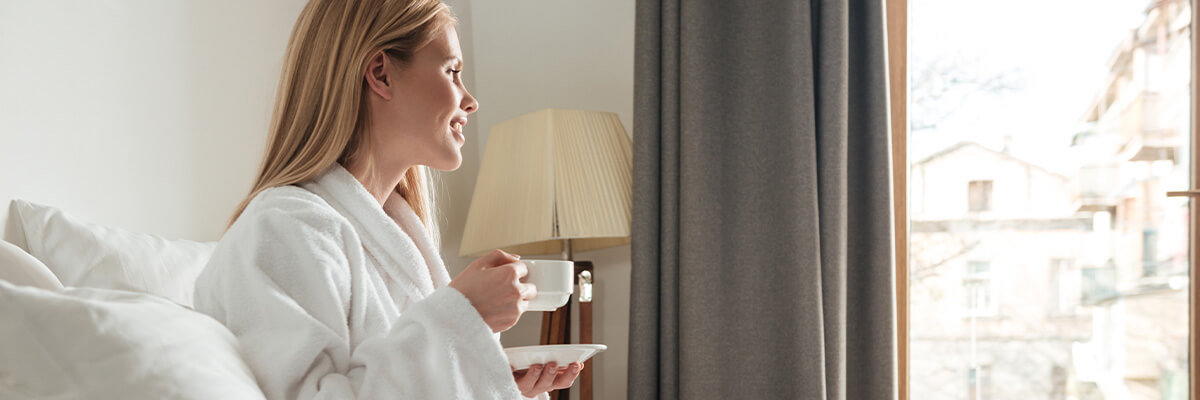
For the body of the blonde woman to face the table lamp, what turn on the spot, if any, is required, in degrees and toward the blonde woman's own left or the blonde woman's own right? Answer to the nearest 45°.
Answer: approximately 45° to the blonde woman's own left

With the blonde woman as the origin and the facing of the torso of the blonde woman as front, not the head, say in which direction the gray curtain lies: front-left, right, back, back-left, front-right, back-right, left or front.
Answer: front-left

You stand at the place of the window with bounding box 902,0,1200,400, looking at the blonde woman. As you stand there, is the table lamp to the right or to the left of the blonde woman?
right

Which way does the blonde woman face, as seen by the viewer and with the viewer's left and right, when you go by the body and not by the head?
facing to the right of the viewer

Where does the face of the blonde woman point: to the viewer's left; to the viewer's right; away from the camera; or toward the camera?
to the viewer's right

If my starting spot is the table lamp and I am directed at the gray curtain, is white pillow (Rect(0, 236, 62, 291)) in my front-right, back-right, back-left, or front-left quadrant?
back-right

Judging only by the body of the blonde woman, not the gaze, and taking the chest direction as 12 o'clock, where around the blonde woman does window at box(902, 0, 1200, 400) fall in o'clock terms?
The window is roughly at 11 o'clock from the blonde woman.
